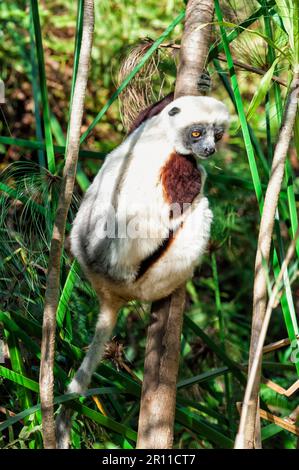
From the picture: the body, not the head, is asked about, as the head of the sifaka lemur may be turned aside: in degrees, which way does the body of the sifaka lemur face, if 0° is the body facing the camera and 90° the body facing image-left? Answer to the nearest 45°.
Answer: approximately 270°

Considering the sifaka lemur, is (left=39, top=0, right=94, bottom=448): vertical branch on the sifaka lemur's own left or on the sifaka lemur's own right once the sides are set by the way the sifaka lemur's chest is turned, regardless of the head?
on the sifaka lemur's own right
